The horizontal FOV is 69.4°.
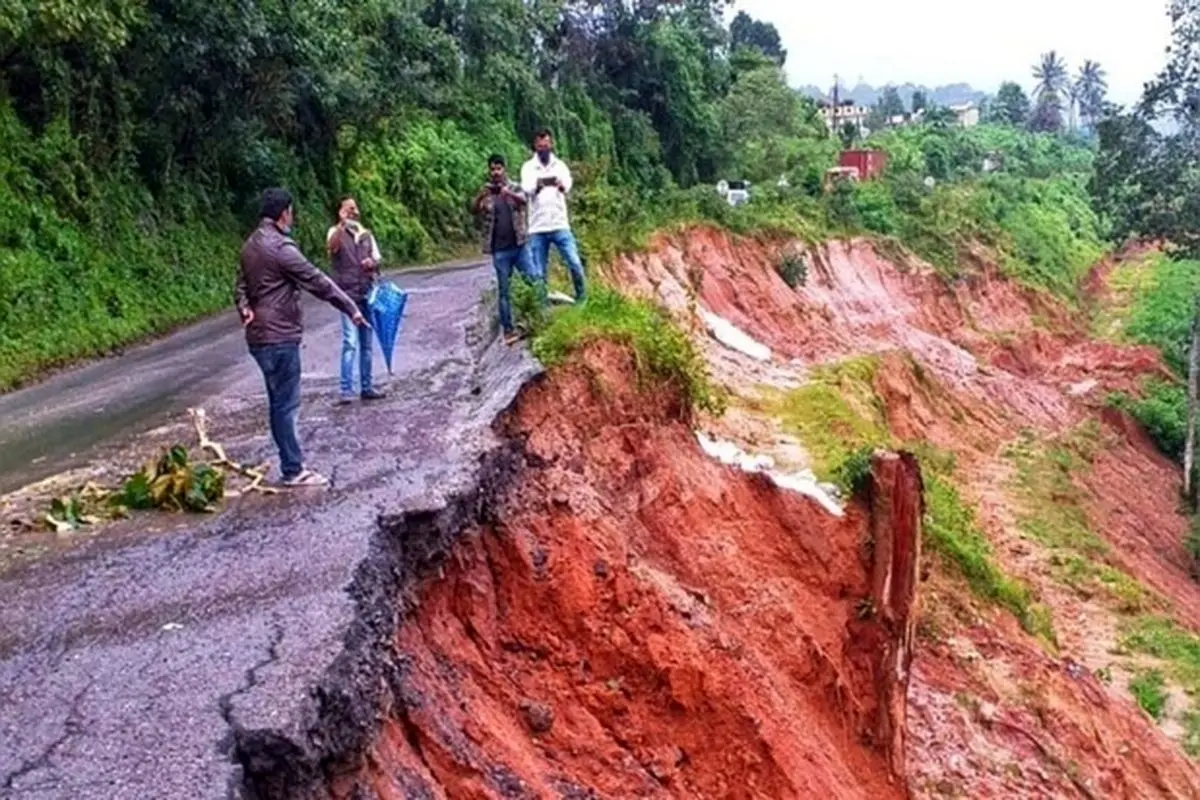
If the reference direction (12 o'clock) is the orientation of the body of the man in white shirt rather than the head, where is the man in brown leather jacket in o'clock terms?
The man in brown leather jacket is roughly at 1 o'clock from the man in white shirt.

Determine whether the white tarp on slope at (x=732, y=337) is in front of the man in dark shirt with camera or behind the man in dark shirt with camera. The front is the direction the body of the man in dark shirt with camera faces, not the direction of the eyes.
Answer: behind

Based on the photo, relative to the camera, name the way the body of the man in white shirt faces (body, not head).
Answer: toward the camera

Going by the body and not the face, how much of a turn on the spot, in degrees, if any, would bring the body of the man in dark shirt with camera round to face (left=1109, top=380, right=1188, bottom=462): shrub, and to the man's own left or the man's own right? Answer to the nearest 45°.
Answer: approximately 135° to the man's own left

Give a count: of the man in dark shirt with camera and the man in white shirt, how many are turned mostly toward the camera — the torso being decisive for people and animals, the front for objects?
2

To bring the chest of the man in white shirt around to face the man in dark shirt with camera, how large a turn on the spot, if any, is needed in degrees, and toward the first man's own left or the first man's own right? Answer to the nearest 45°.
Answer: approximately 90° to the first man's own right

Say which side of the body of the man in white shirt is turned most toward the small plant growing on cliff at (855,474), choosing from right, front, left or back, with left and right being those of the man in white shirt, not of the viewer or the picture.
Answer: left

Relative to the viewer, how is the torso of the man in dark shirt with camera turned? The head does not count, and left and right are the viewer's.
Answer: facing the viewer
